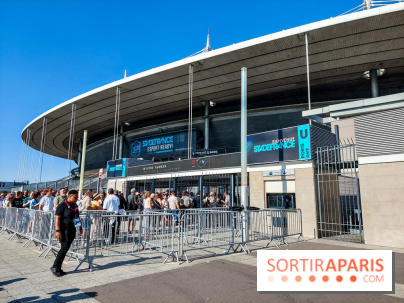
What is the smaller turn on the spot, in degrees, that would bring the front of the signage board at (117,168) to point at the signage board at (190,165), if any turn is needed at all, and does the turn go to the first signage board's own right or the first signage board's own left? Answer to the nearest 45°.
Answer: approximately 90° to the first signage board's own left

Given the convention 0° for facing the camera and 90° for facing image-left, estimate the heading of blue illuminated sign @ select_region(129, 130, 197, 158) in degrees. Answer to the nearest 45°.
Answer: approximately 45°

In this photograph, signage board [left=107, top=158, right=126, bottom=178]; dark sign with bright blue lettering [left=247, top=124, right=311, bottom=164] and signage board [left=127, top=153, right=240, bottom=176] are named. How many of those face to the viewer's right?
0

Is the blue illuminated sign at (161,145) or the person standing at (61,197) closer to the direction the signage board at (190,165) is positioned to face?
the person standing

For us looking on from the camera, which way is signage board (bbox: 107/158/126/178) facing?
facing the viewer and to the left of the viewer

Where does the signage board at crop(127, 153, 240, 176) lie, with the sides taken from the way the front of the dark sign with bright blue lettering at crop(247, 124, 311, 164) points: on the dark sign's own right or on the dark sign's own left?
on the dark sign's own right

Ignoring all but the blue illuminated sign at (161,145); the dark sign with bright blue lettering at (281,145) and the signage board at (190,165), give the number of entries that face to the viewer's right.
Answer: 0

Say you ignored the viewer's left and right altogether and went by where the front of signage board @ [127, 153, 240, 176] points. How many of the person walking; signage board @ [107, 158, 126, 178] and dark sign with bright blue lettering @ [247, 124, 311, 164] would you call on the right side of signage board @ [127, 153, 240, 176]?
1

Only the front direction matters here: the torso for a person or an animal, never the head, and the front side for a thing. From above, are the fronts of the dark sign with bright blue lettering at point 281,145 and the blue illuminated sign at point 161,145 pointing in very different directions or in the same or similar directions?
same or similar directions

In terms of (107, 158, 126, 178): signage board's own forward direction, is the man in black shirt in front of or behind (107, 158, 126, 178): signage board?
in front

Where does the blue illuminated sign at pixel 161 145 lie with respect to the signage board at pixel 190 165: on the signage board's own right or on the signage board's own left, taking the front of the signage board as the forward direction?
on the signage board's own right

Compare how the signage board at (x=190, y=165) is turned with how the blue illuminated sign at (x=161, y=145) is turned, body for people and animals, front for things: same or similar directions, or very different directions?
same or similar directions

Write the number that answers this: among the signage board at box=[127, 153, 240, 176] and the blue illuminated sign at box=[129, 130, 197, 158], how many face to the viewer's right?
0

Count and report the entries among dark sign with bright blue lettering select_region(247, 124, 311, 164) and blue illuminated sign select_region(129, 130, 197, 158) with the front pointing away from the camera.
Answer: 0

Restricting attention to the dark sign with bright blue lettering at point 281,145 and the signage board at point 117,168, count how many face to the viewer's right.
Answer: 0

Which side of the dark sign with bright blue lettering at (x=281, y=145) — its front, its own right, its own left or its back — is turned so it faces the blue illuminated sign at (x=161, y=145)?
right

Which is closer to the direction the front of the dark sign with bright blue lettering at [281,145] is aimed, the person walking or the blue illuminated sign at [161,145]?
the person walking

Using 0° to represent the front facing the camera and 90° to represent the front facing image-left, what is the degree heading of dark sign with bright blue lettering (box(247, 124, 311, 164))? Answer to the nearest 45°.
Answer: approximately 45°

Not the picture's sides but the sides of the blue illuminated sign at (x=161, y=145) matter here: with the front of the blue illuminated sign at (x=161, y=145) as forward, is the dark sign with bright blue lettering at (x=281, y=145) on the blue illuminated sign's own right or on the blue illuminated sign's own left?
on the blue illuminated sign's own left
